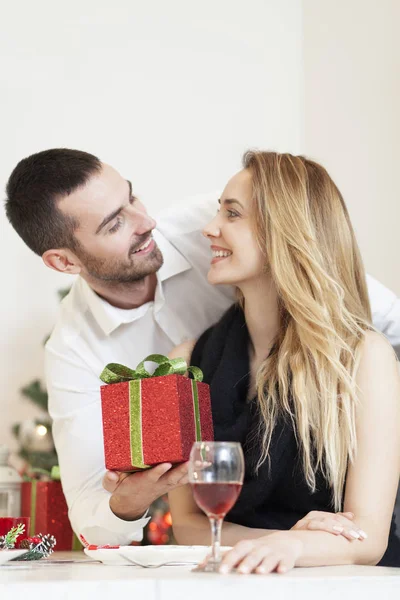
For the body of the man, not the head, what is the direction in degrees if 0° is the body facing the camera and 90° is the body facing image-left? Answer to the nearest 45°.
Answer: approximately 315°

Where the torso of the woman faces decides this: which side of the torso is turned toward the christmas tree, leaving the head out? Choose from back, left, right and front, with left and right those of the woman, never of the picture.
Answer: right

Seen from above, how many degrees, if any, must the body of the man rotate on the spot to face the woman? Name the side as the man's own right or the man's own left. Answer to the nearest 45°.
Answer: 0° — they already face them

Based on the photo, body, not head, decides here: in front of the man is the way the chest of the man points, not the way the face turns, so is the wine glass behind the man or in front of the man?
in front

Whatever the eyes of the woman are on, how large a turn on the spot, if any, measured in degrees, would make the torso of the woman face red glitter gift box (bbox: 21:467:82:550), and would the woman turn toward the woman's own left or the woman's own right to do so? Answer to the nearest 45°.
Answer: approximately 90° to the woman's own right

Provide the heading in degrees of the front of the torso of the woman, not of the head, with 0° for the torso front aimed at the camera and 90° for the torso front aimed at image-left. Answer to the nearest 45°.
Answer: approximately 45°

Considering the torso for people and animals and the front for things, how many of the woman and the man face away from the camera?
0
